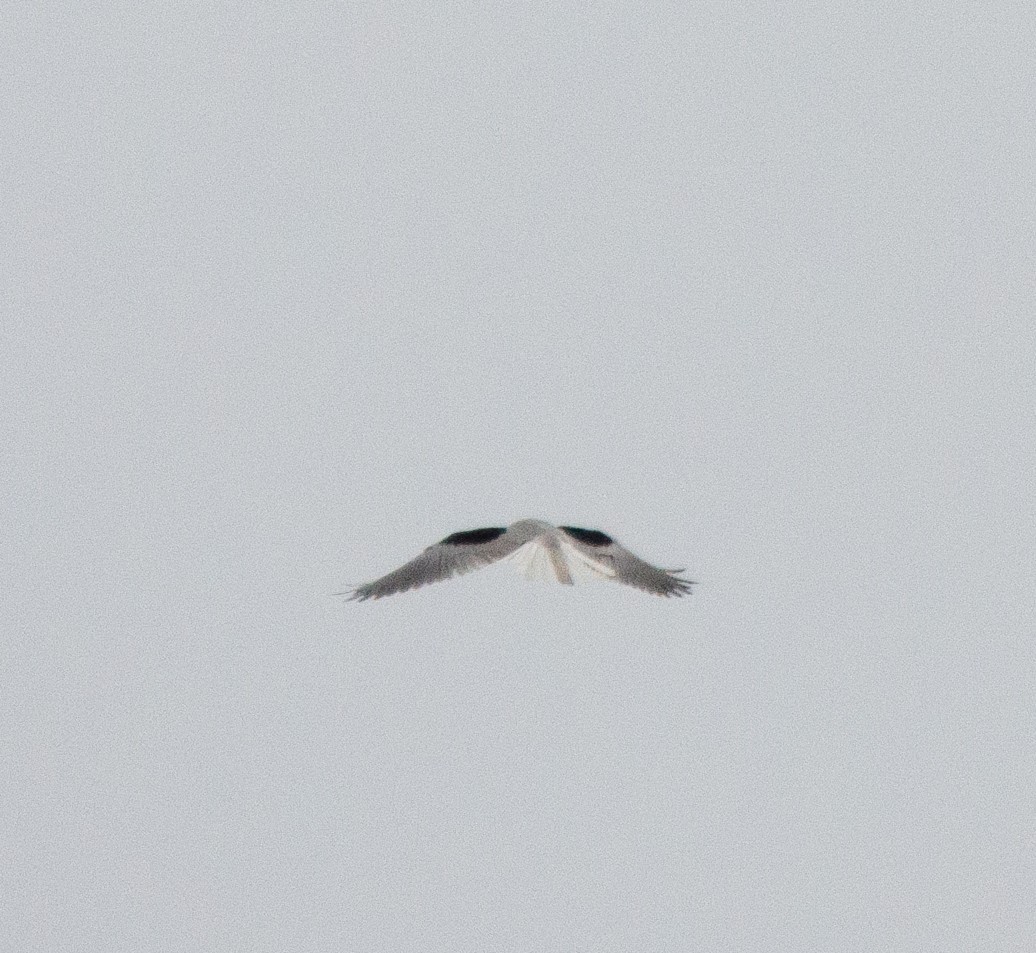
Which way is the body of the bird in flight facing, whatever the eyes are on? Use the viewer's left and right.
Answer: facing away from the viewer
